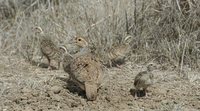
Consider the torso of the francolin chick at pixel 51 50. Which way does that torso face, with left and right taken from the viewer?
facing to the left of the viewer

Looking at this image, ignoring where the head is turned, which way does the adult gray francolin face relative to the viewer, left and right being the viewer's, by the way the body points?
facing away from the viewer and to the left of the viewer

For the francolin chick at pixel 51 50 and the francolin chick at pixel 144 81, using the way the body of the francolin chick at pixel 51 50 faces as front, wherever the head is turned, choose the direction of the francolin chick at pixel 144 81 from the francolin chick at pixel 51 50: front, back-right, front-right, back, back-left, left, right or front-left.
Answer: back-left

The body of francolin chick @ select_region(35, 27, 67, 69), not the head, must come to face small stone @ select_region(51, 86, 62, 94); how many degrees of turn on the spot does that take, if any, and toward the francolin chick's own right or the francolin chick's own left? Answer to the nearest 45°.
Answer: approximately 90° to the francolin chick's own left
